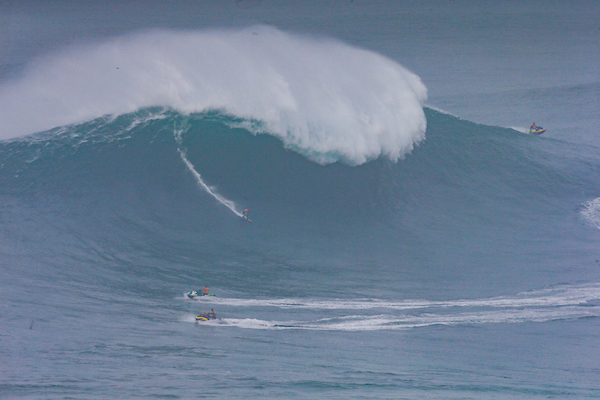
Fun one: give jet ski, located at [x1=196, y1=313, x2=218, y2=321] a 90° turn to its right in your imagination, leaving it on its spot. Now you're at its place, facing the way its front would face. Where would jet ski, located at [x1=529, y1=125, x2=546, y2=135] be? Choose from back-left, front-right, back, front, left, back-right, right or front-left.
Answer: front-right

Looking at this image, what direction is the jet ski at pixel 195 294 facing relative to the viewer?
to the viewer's left

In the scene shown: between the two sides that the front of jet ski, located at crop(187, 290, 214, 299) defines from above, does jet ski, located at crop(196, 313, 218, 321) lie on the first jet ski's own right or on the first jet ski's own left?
on the first jet ski's own left

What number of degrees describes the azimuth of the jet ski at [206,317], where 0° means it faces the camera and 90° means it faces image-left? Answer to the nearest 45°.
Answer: approximately 90°

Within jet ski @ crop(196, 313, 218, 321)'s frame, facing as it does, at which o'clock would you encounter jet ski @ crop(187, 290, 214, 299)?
jet ski @ crop(187, 290, 214, 299) is roughly at 2 o'clock from jet ski @ crop(196, 313, 218, 321).

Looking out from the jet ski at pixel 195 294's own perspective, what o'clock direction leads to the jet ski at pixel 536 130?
the jet ski at pixel 536 130 is roughly at 5 o'clock from the jet ski at pixel 195 294.
